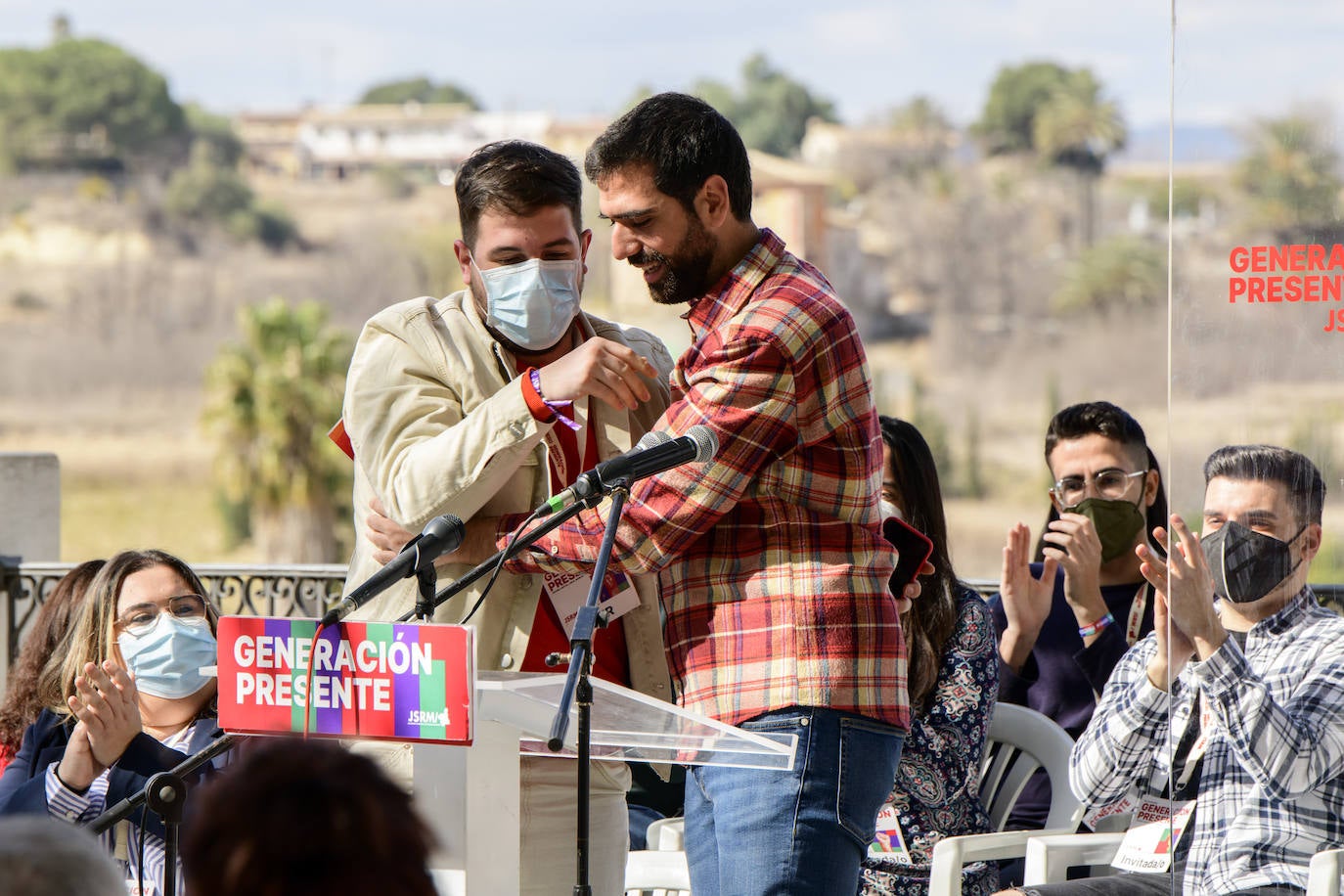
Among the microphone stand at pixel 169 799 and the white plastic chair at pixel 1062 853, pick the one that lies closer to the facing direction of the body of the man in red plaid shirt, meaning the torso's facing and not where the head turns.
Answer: the microphone stand

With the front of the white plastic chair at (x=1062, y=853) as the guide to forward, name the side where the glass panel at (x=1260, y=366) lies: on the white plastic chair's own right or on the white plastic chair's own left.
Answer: on the white plastic chair's own left

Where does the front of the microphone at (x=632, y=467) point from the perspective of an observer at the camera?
facing to the right of the viewer

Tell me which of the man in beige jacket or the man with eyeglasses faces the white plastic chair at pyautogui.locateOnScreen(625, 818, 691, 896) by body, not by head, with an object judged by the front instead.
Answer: the man with eyeglasses

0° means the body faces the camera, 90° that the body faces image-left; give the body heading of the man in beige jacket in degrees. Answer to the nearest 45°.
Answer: approximately 315°

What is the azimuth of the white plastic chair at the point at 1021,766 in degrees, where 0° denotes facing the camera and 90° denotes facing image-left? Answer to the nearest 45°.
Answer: approximately 45°

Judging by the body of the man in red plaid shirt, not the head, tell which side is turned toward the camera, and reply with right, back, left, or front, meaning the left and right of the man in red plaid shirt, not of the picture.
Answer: left
